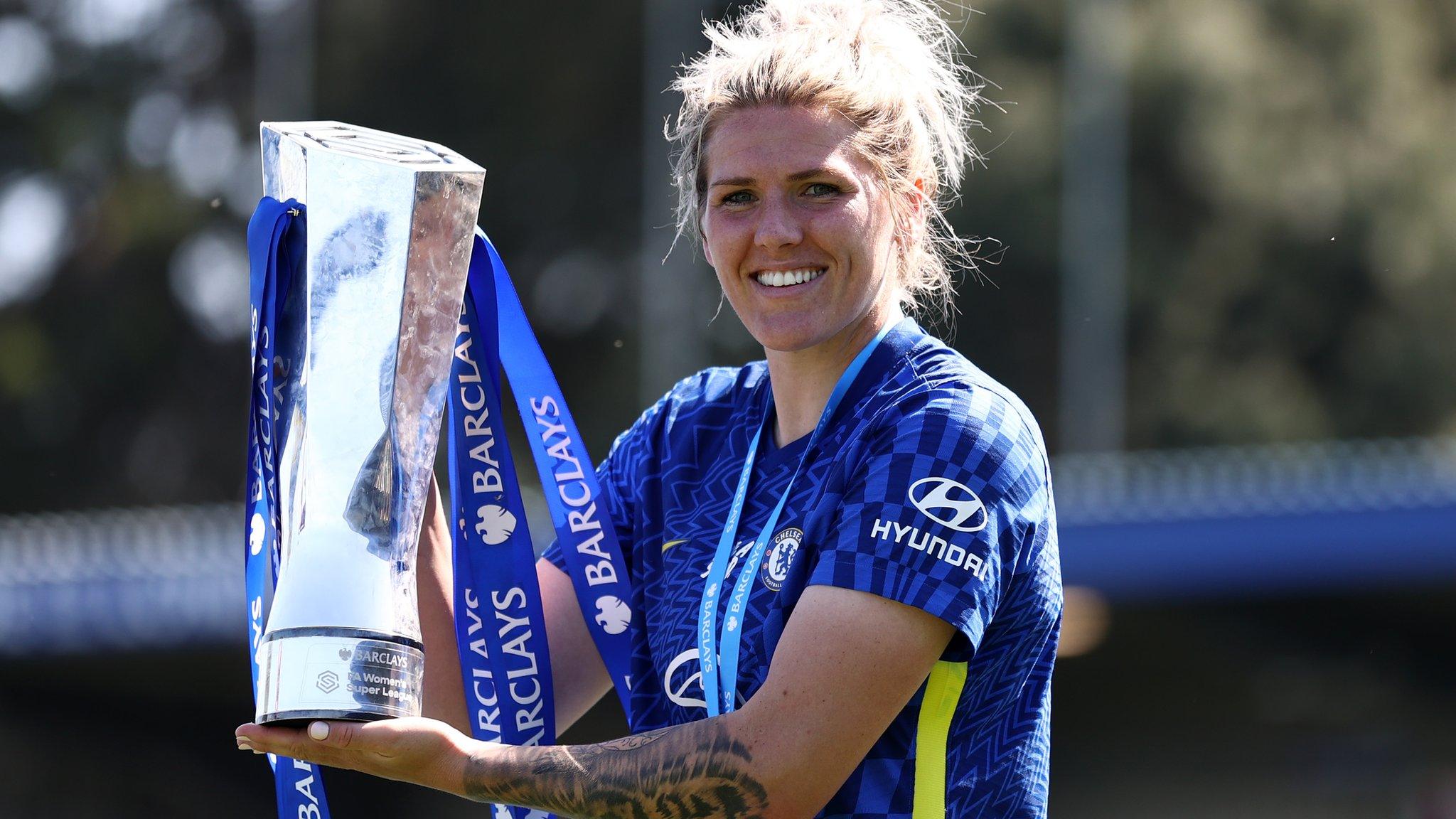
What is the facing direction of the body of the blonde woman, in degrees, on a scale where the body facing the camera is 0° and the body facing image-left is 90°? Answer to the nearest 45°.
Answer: approximately 45°
